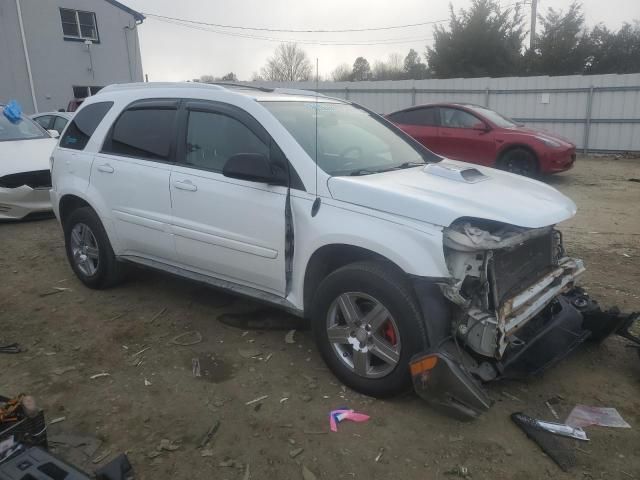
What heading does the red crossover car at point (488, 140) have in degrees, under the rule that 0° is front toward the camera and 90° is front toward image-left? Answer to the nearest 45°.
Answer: approximately 315°

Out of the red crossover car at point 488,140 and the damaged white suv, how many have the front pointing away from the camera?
0

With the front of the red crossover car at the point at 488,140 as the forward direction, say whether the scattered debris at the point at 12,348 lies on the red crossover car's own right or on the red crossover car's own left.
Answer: on the red crossover car's own right

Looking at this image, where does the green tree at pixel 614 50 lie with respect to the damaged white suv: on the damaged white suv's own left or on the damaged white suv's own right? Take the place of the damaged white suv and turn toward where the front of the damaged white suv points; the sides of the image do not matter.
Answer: on the damaged white suv's own left

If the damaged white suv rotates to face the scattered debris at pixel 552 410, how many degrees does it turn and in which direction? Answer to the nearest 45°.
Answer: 0° — it already faces it

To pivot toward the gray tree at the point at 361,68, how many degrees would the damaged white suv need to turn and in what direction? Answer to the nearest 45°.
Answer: approximately 135° to its left

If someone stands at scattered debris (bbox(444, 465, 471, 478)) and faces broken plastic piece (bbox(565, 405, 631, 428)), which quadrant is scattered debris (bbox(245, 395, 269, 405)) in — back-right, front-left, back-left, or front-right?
back-left

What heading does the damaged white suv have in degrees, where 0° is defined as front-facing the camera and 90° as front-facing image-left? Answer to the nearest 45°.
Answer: approximately 315°
